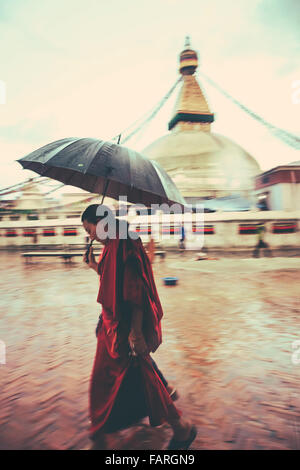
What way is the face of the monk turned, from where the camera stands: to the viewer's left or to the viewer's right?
to the viewer's left

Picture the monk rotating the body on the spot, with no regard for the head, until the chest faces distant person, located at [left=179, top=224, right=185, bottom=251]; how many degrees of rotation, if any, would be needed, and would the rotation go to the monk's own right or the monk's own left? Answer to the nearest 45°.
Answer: approximately 90° to the monk's own right

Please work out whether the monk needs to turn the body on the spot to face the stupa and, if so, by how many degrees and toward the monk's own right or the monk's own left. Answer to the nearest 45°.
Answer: approximately 90° to the monk's own right

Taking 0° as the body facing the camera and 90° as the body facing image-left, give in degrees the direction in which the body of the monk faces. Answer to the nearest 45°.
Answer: approximately 90°
